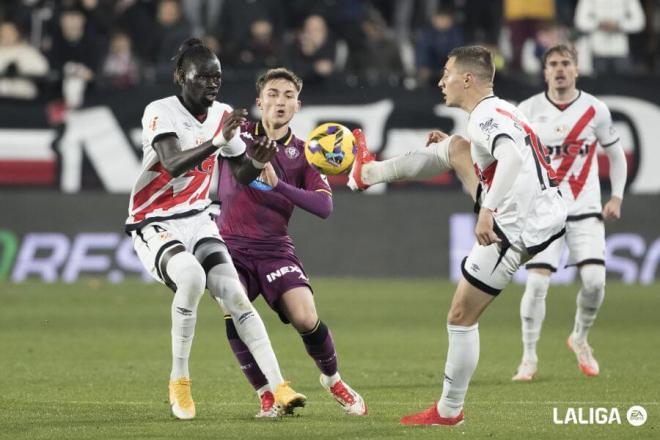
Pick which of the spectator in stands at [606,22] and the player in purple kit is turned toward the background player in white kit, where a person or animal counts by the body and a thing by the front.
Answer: the spectator in stands

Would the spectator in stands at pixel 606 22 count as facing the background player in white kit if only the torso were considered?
yes

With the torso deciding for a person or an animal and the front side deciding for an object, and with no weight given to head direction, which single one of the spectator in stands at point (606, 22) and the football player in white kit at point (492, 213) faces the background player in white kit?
the spectator in stands

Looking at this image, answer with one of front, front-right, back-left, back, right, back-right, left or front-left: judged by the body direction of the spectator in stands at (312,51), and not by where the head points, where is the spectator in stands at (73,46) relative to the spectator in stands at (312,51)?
right

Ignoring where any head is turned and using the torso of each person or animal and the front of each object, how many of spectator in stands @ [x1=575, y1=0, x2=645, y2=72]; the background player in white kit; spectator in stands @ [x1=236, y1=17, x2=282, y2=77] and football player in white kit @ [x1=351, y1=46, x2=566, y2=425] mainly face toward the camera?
3

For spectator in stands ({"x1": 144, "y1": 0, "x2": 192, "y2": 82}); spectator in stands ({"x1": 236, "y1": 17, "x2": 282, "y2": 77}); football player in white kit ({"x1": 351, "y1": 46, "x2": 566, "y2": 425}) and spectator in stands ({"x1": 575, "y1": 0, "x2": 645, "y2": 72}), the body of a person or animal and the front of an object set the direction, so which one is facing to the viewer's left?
the football player in white kit

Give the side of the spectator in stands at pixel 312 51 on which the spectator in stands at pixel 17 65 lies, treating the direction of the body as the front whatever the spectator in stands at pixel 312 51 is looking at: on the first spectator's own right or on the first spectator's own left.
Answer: on the first spectator's own right
